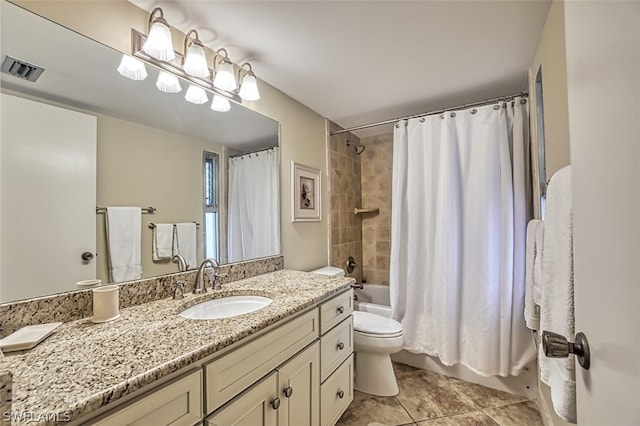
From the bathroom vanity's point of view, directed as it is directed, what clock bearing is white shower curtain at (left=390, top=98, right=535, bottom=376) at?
The white shower curtain is roughly at 10 o'clock from the bathroom vanity.

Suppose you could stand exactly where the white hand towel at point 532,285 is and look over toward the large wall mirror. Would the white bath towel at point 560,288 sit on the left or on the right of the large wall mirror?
left

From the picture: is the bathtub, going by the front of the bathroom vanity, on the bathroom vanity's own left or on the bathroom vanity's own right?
on the bathroom vanity's own left

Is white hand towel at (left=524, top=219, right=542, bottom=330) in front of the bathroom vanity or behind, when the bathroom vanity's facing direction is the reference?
in front

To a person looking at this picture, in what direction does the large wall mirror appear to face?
facing the viewer and to the right of the viewer

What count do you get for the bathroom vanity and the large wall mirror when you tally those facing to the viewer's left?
0

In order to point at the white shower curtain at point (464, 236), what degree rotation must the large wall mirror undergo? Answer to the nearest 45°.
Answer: approximately 45° to its left

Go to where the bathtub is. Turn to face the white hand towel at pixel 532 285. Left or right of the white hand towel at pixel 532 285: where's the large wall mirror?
right

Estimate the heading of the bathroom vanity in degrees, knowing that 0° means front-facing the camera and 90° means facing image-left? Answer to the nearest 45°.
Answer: approximately 315°

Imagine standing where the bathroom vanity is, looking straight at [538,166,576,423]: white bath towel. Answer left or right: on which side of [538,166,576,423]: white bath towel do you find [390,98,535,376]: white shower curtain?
left

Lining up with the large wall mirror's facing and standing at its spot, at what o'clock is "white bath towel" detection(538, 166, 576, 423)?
The white bath towel is roughly at 12 o'clock from the large wall mirror.
